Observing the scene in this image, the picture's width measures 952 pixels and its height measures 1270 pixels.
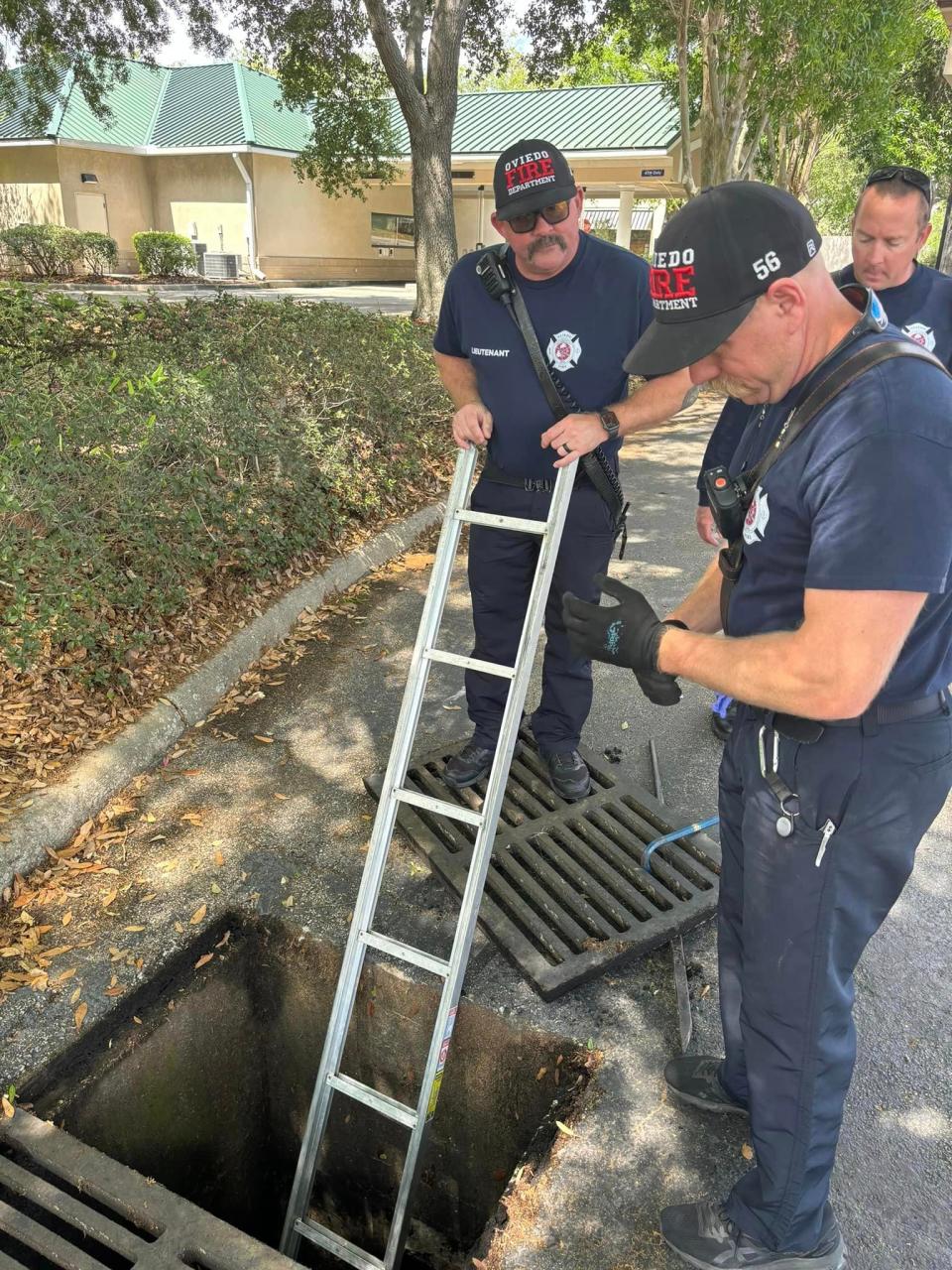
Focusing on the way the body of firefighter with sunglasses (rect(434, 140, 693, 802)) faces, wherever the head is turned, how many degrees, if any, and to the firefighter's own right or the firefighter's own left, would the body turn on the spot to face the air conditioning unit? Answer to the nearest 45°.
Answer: approximately 180°

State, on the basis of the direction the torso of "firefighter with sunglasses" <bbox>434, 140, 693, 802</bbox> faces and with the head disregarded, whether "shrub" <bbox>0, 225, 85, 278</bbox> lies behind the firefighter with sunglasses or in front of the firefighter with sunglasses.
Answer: behind

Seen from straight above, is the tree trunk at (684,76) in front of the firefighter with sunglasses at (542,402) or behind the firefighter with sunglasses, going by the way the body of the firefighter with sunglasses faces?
behind

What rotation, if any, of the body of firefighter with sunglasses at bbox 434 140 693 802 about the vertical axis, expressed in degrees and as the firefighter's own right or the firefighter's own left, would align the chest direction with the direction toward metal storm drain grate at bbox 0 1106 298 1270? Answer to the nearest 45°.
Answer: approximately 45° to the firefighter's own right

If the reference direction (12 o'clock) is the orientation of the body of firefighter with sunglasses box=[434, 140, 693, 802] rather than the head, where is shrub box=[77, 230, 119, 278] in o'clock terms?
The shrub is roughly at 5 o'clock from the firefighter with sunglasses.

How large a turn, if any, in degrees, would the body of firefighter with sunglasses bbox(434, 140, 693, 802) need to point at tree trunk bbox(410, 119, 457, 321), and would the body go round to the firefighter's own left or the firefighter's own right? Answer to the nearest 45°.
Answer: approximately 180°

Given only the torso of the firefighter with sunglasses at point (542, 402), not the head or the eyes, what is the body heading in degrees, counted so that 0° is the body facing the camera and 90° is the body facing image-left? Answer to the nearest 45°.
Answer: approximately 0°

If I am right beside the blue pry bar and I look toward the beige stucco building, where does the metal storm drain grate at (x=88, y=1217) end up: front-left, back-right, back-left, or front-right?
back-left

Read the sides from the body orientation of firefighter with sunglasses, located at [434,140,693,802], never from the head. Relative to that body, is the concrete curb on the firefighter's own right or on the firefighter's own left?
on the firefighter's own right
